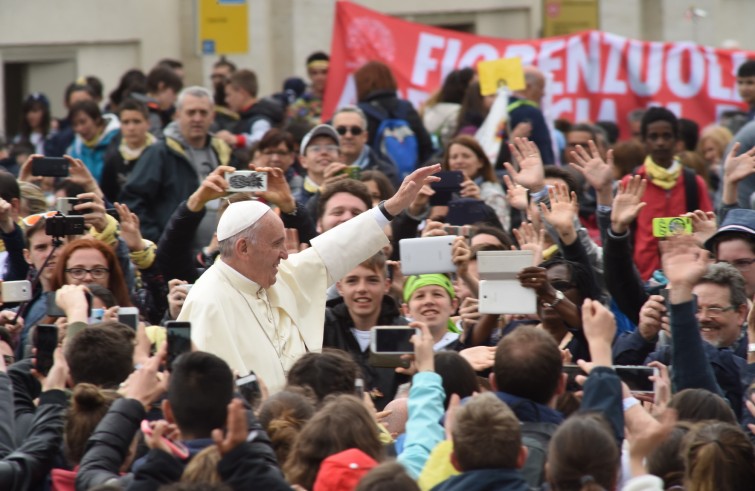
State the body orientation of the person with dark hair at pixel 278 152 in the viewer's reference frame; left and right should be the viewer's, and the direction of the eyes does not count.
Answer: facing the viewer

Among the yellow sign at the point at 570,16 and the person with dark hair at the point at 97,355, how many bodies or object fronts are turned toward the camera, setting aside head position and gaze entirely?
1

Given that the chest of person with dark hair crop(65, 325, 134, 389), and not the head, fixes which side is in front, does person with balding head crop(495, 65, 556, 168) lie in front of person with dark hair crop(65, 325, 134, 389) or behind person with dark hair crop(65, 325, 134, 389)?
in front

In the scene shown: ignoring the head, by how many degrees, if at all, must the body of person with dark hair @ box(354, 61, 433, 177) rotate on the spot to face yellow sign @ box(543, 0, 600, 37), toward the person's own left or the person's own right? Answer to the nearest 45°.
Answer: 0° — they already face it

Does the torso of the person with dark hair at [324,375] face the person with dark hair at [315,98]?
yes

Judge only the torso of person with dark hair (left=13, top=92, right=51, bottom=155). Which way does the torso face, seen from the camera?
toward the camera

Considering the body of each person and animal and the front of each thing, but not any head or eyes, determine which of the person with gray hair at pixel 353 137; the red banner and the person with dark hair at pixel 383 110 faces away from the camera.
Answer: the person with dark hair at pixel 383 110

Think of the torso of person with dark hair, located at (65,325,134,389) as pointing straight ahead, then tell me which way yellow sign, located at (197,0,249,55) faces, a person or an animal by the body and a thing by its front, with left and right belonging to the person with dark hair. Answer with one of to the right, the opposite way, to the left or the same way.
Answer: the opposite way

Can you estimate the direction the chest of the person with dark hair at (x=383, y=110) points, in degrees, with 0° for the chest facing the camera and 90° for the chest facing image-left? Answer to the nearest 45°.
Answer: approximately 180°

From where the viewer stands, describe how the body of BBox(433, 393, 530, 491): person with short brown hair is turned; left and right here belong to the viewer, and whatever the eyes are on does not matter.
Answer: facing away from the viewer

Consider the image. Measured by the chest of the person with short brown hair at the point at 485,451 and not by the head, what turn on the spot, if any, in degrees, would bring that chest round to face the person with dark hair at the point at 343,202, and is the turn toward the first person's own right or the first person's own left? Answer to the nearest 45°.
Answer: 0° — they already face them

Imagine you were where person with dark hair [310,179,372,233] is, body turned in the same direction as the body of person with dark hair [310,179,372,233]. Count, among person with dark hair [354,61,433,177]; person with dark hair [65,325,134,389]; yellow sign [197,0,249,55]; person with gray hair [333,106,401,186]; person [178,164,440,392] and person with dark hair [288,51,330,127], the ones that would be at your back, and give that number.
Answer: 4
